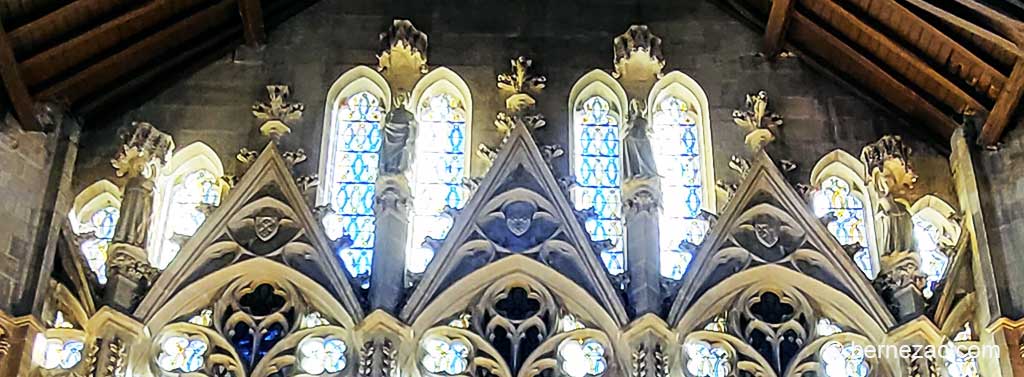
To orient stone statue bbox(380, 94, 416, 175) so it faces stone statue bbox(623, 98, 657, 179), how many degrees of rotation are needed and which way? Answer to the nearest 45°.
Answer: approximately 90° to its left

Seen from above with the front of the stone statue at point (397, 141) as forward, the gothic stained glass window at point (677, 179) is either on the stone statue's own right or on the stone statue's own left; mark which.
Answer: on the stone statue's own left

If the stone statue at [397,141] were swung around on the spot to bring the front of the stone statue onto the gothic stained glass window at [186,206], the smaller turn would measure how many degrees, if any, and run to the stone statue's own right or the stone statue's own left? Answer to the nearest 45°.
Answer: approximately 90° to the stone statue's own right

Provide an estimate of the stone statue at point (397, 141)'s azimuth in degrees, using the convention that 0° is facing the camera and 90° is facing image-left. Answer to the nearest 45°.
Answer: approximately 0°

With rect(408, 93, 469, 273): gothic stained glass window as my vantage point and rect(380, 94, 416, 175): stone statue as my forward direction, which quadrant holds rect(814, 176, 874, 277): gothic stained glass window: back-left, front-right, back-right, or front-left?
back-left

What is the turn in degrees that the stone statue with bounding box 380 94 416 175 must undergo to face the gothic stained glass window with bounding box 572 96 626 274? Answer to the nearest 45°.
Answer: approximately 90° to its left

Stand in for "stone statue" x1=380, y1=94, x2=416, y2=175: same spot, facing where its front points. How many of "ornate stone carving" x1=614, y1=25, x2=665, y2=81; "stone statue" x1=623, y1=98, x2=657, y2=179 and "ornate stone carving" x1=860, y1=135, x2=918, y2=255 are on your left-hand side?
3

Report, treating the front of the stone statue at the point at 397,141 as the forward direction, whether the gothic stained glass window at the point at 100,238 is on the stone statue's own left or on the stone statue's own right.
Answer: on the stone statue's own right

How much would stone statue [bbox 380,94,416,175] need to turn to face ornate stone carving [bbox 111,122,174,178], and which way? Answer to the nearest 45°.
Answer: approximately 90° to its right

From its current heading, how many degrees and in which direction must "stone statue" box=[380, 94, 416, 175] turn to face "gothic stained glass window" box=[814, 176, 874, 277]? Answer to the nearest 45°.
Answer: approximately 90° to its left

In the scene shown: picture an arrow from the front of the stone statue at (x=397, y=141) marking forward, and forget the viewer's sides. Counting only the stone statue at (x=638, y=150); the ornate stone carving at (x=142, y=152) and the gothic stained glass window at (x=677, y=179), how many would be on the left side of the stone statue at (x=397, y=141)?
2

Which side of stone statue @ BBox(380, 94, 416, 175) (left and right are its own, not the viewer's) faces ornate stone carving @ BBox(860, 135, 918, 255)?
left
